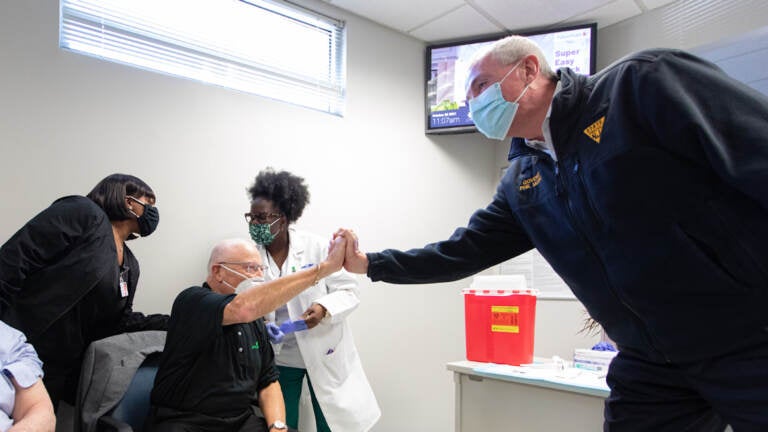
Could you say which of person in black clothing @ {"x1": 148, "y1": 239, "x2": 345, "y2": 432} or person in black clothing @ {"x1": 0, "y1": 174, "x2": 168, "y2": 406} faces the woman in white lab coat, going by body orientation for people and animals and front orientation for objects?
person in black clothing @ {"x1": 0, "y1": 174, "x2": 168, "y2": 406}

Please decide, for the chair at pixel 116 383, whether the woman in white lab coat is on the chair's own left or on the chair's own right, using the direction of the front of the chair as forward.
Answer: on the chair's own left

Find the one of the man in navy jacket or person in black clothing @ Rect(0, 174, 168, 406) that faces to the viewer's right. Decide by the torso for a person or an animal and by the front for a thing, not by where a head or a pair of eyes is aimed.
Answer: the person in black clothing

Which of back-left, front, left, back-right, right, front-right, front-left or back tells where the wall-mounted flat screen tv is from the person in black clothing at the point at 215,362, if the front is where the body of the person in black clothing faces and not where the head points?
left

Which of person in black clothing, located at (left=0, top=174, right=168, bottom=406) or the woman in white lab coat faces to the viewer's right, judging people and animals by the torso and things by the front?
the person in black clothing

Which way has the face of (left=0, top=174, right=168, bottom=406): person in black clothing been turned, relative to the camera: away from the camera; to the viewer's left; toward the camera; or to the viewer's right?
to the viewer's right

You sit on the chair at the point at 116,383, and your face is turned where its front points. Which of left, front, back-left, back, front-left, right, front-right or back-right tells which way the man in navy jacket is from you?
front

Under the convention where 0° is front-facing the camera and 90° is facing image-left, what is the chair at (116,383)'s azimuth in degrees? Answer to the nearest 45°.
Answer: approximately 315°

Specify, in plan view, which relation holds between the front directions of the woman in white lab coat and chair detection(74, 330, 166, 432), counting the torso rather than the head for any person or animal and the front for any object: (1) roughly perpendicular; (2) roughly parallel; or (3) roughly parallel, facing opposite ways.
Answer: roughly perpendicular

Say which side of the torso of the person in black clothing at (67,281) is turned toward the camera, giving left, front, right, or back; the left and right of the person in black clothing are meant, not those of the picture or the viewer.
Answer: right

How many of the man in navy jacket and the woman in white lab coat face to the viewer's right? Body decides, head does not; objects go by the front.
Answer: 0

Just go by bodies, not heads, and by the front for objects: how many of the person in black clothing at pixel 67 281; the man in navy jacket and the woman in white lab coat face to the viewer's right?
1

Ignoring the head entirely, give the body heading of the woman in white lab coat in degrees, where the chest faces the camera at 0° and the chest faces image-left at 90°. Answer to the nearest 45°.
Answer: approximately 45°

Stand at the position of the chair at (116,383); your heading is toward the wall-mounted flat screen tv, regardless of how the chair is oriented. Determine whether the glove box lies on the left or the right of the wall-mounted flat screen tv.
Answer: right

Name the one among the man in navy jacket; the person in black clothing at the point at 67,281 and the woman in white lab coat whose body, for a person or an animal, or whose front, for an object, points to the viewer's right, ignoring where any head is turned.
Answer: the person in black clothing
